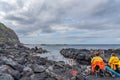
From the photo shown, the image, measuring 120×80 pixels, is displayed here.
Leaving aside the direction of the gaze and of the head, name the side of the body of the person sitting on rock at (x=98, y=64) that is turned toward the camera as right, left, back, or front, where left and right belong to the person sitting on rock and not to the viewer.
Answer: back
